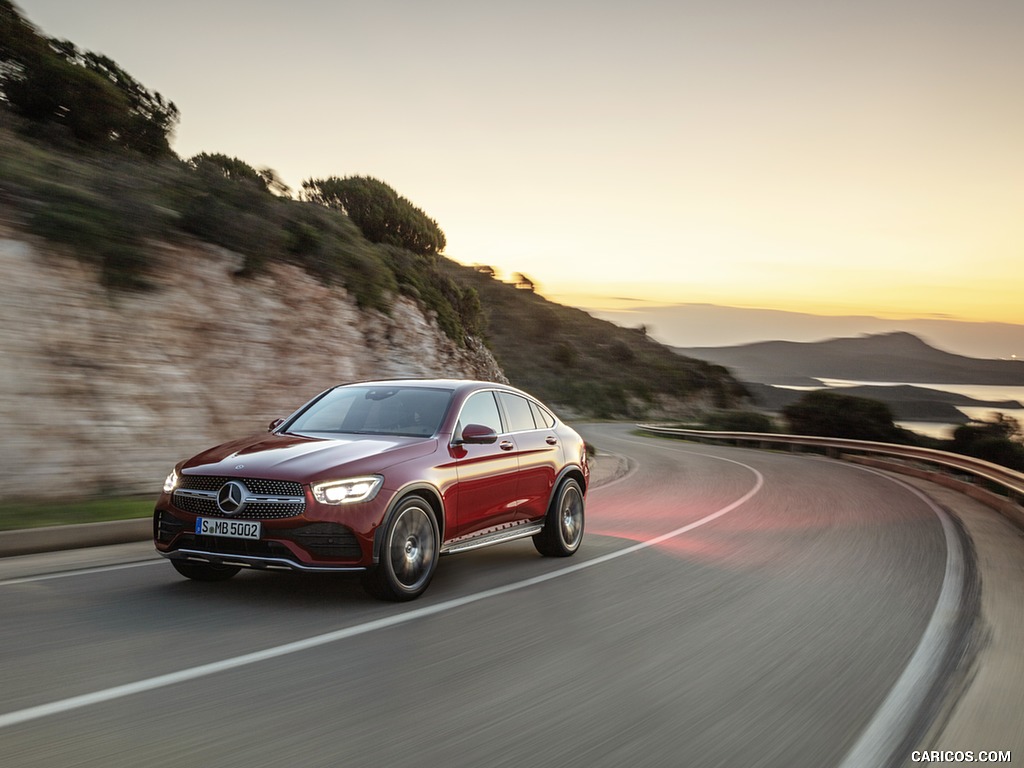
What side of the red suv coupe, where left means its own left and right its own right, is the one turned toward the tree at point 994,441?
back

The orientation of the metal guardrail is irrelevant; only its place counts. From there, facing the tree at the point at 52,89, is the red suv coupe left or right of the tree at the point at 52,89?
left

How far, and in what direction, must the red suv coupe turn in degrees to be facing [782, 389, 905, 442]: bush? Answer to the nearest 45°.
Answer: approximately 180°

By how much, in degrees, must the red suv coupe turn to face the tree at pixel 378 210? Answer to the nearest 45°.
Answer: approximately 135° to its right

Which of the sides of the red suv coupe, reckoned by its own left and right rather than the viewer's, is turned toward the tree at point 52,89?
right

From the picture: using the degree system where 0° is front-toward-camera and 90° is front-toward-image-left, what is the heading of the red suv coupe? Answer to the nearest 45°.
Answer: approximately 45°

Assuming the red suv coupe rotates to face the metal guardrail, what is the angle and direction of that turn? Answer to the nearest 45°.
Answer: approximately 180°
